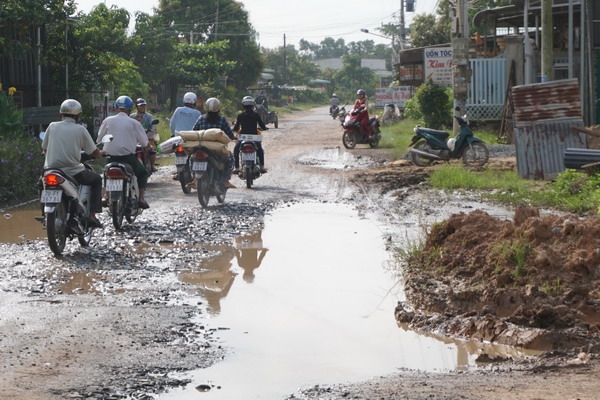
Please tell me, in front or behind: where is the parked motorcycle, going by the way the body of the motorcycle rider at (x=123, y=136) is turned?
in front

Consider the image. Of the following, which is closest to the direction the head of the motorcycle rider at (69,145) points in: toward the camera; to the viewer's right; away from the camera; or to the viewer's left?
away from the camera

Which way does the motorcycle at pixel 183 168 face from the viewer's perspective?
away from the camera

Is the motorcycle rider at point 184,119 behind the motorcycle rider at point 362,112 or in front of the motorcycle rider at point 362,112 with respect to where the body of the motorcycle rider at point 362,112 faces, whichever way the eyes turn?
in front

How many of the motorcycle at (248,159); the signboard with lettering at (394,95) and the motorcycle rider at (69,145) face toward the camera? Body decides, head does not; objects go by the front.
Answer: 1

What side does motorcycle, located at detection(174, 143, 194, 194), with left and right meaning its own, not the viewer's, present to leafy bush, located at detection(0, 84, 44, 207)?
left

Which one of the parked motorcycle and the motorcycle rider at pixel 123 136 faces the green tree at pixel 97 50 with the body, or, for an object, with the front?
the motorcycle rider

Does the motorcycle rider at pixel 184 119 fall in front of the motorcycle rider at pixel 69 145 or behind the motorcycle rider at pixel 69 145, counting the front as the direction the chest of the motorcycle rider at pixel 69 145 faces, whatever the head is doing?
in front

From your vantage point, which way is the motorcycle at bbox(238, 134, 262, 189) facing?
away from the camera

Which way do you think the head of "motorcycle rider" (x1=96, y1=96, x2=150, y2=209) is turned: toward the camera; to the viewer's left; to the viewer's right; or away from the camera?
away from the camera

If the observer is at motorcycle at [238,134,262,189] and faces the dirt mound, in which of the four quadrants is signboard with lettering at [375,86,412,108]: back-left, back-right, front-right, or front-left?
back-left

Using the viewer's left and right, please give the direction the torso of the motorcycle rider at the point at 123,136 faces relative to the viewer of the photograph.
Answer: facing away from the viewer
